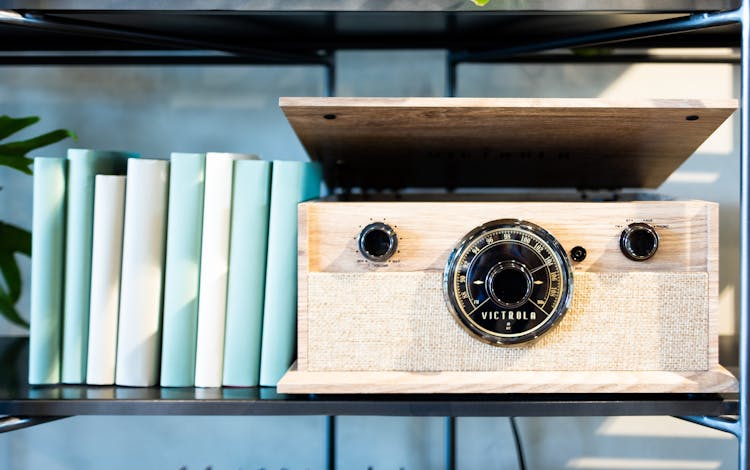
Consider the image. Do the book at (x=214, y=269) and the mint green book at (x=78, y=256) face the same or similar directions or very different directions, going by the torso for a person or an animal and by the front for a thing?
same or similar directions

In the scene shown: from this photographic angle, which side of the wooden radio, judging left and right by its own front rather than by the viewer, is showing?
front
